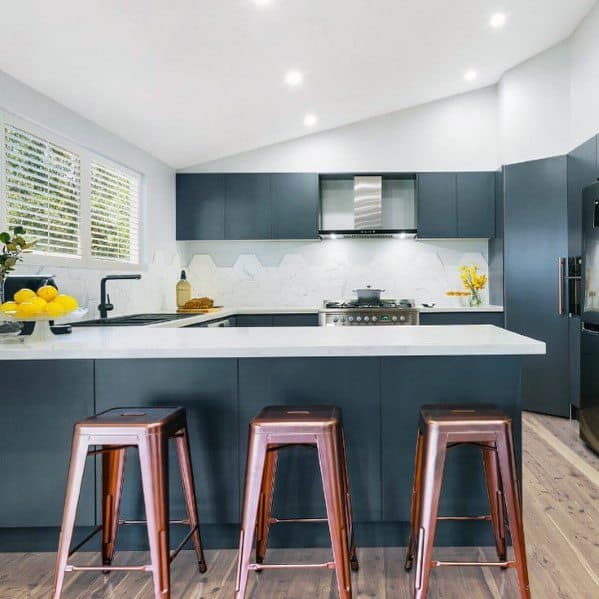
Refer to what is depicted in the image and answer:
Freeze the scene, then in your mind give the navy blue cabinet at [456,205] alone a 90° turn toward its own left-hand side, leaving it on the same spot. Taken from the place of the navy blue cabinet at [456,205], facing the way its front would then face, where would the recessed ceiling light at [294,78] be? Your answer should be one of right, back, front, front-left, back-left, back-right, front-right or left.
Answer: back-right

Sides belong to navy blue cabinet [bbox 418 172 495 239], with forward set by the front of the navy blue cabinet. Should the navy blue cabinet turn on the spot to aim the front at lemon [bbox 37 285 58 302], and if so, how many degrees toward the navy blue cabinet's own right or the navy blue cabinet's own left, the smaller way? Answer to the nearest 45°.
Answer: approximately 45° to the navy blue cabinet's own right

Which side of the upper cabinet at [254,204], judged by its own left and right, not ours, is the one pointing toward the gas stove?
left

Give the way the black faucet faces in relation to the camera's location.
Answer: facing to the right of the viewer

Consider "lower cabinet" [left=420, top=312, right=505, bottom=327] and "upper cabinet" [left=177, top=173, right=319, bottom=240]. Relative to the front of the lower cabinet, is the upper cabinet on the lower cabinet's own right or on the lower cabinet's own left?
on the lower cabinet's own right

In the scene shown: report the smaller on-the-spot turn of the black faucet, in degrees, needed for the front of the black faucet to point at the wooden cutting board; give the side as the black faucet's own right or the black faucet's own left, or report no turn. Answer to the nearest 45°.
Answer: approximately 45° to the black faucet's own left

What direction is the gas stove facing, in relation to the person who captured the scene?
facing the viewer

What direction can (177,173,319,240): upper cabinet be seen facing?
toward the camera

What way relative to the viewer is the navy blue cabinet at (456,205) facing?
toward the camera
